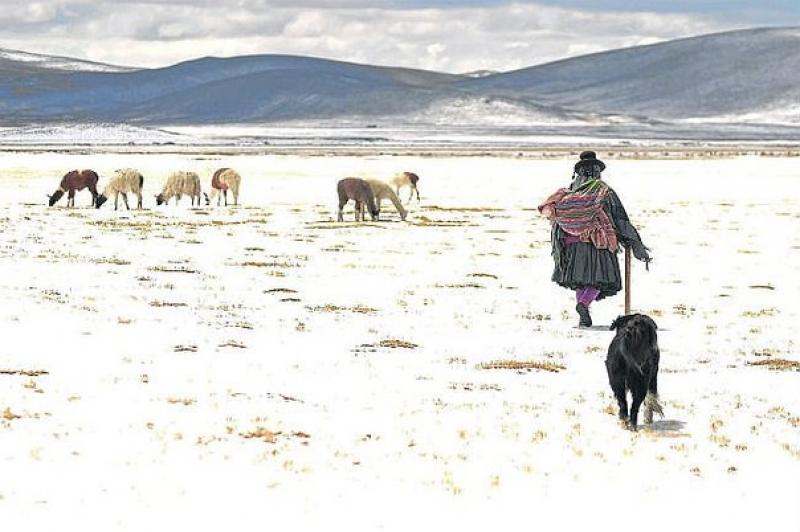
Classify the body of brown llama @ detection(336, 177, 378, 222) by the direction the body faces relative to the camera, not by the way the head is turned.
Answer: to the viewer's right

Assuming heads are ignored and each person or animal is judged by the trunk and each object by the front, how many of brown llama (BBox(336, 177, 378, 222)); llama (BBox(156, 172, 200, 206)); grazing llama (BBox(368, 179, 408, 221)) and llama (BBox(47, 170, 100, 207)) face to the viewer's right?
2

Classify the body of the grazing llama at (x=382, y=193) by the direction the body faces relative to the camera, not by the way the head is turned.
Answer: to the viewer's right

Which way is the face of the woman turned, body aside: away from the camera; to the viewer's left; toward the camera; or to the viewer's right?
away from the camera

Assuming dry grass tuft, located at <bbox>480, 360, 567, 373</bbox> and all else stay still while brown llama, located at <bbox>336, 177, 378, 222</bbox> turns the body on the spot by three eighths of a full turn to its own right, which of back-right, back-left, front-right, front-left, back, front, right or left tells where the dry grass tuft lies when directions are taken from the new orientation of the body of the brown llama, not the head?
front-left

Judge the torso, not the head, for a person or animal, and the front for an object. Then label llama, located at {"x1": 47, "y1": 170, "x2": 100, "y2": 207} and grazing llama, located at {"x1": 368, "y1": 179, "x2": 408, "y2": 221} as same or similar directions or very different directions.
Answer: very different directions

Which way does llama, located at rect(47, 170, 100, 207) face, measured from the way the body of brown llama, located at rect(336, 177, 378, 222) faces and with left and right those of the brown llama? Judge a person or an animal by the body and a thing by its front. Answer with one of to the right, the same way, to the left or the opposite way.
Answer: the opposite way

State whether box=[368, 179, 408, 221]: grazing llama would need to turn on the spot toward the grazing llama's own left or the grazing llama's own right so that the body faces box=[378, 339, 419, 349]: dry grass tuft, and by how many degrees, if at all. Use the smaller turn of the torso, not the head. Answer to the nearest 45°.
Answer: approximately 90° to the grazing llama's own right

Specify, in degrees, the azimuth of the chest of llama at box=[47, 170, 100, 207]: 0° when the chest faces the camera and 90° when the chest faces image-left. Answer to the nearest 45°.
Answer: approximately 90°

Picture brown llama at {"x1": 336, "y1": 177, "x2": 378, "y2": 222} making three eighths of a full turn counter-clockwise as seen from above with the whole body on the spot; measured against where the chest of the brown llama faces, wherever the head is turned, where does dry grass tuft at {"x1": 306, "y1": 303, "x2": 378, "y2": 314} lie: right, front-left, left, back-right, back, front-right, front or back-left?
back-left

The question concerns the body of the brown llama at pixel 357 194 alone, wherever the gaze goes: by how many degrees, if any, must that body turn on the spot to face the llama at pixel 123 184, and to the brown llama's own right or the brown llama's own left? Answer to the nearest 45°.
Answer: approximately 135° to the brown llama's own left

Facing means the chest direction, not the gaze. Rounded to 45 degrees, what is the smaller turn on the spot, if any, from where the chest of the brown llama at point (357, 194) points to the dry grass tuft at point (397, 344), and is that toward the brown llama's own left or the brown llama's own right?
approximately 90° to the brown llama's own right

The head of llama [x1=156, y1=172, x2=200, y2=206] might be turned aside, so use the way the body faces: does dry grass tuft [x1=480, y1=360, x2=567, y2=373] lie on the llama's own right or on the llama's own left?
on the llama's own left
